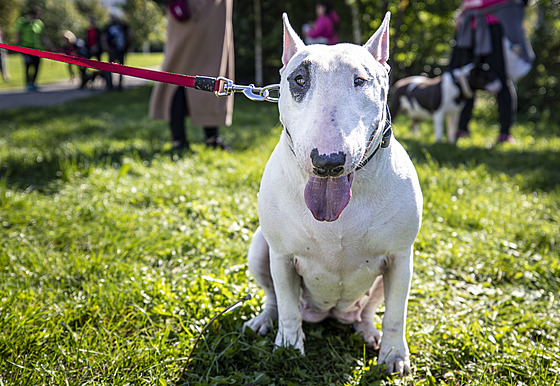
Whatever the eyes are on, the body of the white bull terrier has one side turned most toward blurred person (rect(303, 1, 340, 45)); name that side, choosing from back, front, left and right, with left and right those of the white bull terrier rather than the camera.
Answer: back

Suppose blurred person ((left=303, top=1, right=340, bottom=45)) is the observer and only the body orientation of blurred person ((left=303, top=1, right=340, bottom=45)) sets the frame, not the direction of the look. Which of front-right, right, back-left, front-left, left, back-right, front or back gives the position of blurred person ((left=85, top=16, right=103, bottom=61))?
front-right

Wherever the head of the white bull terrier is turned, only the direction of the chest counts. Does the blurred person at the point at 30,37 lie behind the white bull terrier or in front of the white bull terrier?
behind

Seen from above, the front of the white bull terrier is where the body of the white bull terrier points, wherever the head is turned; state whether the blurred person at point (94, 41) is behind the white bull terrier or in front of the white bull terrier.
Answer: behind

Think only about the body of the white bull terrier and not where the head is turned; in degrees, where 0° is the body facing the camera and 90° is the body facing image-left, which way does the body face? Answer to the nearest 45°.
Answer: approximately 0°
